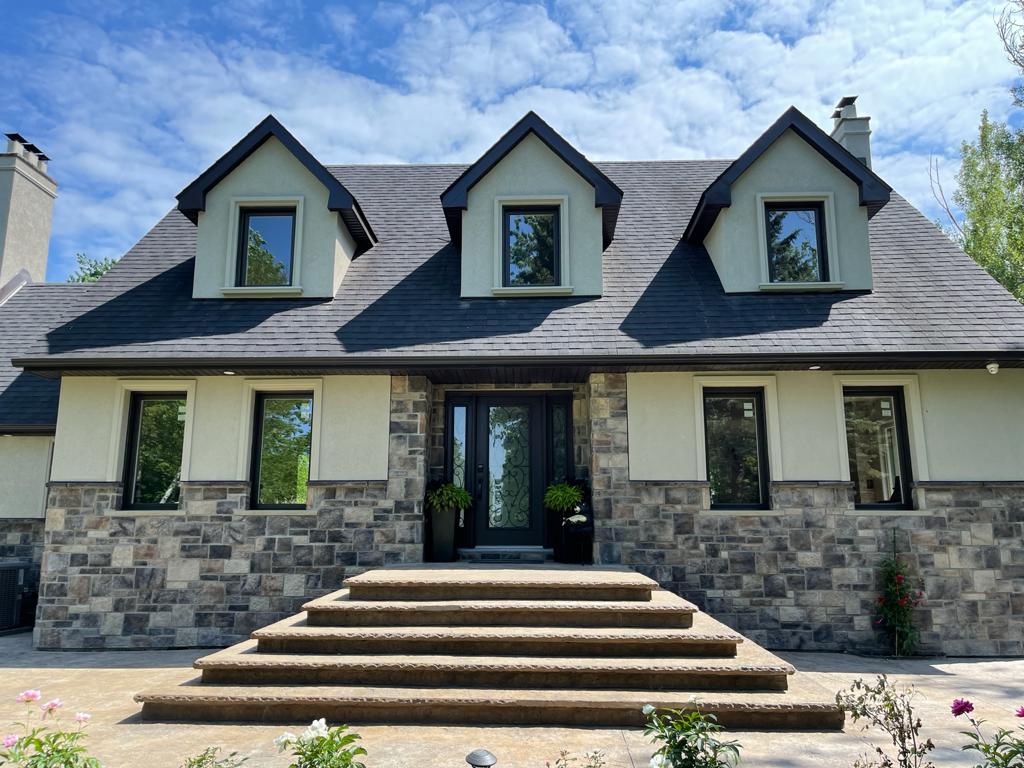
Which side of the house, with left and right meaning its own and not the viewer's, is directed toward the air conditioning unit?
right

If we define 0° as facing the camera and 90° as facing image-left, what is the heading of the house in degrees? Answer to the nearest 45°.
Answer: approximately 0°

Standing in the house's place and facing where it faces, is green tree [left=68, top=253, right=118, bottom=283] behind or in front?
behind

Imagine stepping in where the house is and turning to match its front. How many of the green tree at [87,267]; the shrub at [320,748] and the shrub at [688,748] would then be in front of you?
2

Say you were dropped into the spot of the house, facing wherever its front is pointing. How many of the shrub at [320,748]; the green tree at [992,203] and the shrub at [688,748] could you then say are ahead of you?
2

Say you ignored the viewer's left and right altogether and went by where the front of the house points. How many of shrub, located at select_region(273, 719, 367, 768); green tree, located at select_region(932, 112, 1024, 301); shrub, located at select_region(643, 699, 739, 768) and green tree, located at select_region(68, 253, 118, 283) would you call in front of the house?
2

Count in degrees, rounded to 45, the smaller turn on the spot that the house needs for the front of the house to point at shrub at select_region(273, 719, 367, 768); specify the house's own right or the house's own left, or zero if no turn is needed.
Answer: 0° — it already faces it

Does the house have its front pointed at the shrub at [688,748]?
yes

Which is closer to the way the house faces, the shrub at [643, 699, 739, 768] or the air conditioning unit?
the shrub

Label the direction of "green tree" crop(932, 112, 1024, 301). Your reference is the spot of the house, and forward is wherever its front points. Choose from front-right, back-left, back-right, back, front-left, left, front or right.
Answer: back-left
